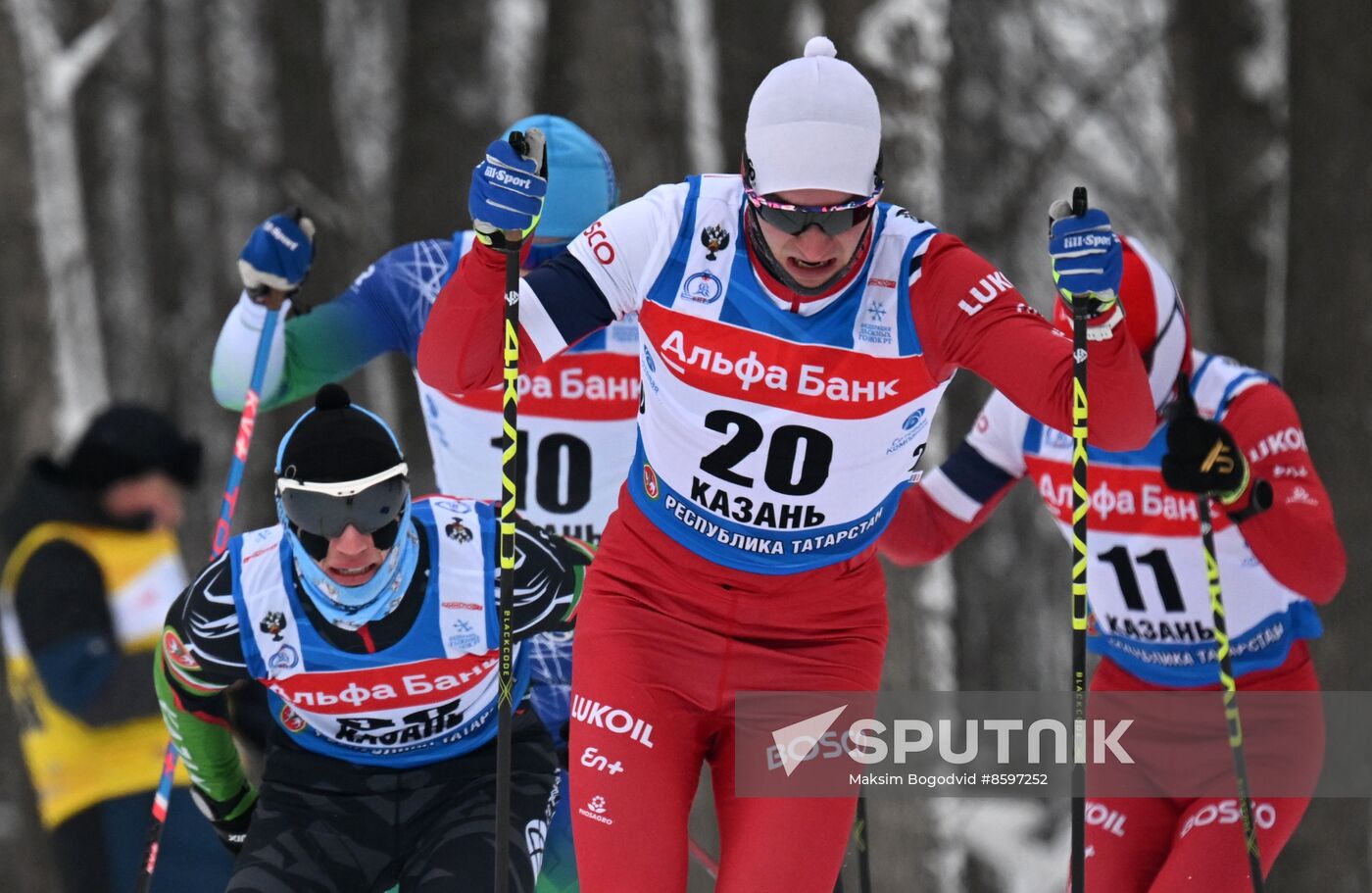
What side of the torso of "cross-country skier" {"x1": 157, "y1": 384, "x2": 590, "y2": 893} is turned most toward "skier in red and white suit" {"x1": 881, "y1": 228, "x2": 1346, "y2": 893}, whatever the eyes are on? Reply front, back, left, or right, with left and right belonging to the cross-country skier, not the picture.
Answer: left

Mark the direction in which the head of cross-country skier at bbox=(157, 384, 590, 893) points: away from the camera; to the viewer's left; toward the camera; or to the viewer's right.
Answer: toward the camera

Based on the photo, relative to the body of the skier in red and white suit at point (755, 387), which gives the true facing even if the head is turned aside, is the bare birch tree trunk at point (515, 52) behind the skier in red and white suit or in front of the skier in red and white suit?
behind

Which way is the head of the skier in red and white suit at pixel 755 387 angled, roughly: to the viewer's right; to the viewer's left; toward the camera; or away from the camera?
toward the camera

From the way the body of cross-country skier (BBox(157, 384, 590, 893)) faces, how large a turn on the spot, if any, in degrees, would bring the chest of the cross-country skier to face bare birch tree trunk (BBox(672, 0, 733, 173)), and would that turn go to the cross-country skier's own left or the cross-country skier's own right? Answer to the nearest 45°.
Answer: approximately 180°

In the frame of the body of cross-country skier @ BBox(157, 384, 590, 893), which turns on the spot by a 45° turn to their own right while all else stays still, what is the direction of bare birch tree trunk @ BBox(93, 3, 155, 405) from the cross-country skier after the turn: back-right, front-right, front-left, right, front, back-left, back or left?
back-right

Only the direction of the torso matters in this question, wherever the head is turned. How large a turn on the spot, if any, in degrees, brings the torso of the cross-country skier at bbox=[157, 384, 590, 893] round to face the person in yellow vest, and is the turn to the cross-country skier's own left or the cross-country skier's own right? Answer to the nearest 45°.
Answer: approximately 135° to the cross-country skier's own right

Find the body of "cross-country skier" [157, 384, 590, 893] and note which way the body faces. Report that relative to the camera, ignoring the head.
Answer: toward the camera

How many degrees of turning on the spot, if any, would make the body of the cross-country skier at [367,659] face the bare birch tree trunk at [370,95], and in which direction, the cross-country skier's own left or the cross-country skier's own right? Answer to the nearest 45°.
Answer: approximately 180°

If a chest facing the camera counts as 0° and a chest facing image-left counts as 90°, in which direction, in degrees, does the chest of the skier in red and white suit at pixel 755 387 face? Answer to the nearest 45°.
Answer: approximately 0°

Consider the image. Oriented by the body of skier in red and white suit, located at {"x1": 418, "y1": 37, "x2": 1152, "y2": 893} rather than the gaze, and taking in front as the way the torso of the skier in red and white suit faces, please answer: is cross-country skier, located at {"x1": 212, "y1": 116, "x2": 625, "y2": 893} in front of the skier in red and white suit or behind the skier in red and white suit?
behind

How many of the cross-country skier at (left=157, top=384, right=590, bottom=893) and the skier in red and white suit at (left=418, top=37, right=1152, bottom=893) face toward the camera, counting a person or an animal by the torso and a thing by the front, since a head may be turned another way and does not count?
2

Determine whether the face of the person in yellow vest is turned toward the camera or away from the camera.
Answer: toward the camera

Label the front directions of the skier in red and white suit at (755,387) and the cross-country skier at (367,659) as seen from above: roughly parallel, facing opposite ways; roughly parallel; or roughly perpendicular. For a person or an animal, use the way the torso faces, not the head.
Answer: roughly parallel
